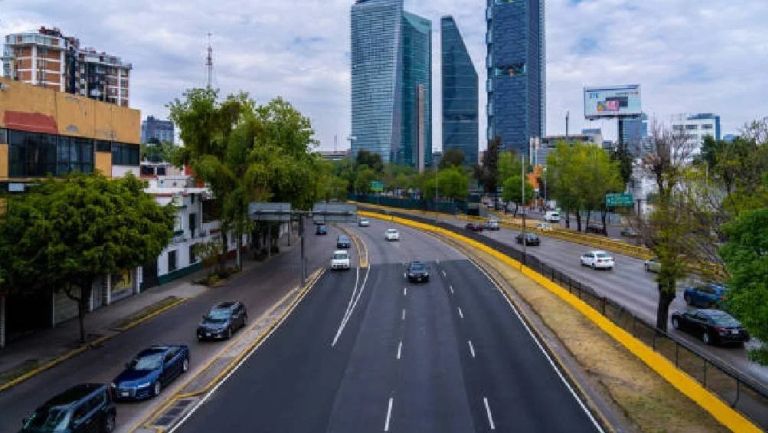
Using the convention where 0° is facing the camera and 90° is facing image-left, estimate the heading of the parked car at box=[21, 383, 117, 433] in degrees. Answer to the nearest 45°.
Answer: approximately 45°

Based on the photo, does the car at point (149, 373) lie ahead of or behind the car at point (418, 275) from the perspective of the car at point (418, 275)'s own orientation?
ahead

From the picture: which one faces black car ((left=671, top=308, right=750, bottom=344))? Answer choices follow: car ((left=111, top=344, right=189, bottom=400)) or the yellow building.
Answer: the yellow building

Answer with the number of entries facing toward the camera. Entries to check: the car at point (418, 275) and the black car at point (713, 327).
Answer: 1

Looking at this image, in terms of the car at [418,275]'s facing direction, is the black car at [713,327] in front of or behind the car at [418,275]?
in front

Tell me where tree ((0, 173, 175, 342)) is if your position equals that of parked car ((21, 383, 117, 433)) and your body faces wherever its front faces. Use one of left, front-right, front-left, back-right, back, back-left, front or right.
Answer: back-right
